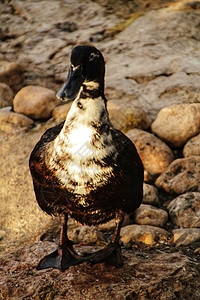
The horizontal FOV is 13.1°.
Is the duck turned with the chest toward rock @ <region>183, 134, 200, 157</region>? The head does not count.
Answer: no

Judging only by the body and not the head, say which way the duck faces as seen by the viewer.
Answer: toward the camera

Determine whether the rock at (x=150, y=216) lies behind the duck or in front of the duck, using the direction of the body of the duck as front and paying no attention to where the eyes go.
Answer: behind

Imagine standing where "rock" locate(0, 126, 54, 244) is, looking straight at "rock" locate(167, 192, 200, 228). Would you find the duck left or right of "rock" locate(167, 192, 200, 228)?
right

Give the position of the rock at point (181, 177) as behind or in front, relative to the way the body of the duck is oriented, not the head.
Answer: behind

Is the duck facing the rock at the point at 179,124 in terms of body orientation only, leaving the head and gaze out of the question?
no

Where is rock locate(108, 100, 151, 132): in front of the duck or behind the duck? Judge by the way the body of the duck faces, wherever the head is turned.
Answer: behind

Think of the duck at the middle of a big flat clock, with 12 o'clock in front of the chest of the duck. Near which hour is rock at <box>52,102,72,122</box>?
The rock is roughly at 6 o'clock from the duck.

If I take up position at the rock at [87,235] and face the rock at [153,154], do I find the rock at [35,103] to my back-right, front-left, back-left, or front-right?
front-left

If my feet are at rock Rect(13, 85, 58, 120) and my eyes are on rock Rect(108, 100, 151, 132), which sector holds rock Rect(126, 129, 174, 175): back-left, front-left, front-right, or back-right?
front-right

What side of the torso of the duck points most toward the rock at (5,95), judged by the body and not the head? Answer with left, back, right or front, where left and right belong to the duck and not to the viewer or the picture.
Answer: back
